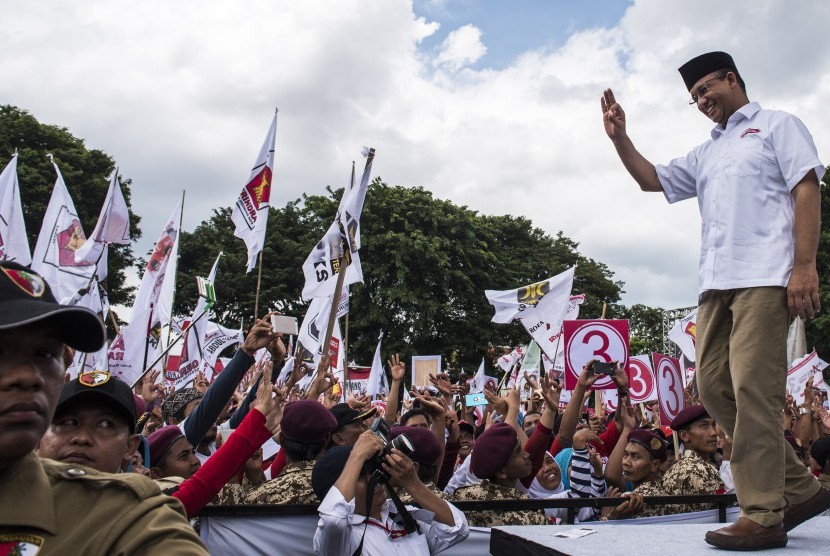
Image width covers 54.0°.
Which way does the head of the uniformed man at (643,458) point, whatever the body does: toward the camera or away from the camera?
toward the camera

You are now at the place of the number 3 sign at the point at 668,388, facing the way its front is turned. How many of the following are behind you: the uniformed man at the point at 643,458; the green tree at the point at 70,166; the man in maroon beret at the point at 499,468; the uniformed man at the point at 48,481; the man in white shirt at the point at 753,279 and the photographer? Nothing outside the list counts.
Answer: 1

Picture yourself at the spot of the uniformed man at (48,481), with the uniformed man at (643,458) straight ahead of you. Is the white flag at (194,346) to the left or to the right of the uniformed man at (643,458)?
left

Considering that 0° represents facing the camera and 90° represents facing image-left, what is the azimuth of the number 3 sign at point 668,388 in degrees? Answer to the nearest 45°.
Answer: approximately 315°

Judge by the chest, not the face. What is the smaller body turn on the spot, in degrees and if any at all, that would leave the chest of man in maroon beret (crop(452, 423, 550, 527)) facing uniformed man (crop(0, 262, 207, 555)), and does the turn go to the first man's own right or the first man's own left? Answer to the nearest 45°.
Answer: approximately 135° to the first man's own right

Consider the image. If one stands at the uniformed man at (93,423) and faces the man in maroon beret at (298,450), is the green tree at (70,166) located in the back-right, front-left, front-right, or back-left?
front-left

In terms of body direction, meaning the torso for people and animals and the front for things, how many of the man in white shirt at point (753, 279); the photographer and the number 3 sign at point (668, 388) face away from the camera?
0

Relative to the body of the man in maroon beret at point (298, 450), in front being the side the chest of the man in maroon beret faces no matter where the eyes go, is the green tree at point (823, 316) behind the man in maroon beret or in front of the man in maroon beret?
in front

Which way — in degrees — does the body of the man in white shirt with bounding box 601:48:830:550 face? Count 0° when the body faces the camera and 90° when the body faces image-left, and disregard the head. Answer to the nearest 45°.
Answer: approximately 45°
